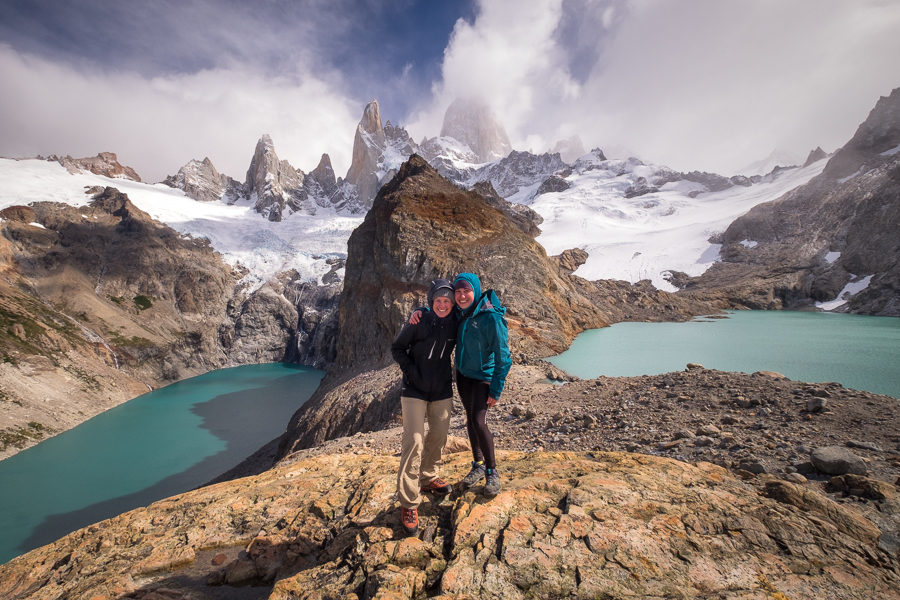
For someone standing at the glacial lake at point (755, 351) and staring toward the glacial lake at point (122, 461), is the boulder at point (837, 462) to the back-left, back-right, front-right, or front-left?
front-left

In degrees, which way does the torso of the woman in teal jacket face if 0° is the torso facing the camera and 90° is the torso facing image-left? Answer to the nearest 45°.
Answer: approximately 45°

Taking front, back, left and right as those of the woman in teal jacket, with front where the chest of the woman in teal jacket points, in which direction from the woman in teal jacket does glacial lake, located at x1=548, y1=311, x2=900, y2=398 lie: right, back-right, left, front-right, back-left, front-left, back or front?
back

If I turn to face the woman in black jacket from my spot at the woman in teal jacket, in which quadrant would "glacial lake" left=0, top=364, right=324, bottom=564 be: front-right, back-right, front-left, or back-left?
front-right

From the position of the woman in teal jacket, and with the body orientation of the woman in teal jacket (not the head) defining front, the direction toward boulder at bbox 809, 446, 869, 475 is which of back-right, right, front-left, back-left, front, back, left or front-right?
back-left

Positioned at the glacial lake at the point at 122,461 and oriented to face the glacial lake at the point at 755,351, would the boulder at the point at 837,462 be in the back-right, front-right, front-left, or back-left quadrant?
front-right

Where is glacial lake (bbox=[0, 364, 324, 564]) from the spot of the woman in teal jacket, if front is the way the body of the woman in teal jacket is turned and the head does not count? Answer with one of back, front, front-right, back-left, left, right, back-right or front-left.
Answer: right
